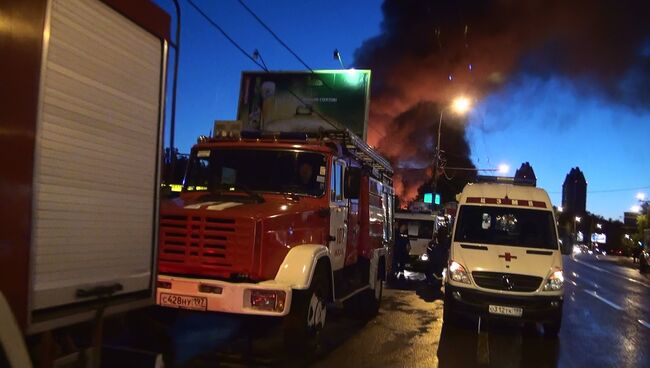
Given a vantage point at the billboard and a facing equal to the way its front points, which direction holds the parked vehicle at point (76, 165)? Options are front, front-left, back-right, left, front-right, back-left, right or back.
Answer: front

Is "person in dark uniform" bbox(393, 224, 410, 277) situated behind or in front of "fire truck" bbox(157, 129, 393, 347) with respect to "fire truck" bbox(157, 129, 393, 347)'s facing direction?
behind

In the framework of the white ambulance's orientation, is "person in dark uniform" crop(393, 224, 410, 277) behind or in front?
behind

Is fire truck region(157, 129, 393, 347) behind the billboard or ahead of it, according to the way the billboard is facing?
ahead

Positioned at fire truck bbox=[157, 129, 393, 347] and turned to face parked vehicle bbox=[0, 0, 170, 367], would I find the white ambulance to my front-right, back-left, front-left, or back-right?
back-left

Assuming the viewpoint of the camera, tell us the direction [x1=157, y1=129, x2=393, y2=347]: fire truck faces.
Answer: facing the viewer and to the left of the viewer

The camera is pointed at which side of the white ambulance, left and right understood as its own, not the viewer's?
front

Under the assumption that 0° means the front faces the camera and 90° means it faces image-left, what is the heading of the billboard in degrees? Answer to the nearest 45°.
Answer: approximately 0°

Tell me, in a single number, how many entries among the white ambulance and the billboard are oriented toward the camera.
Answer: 2
